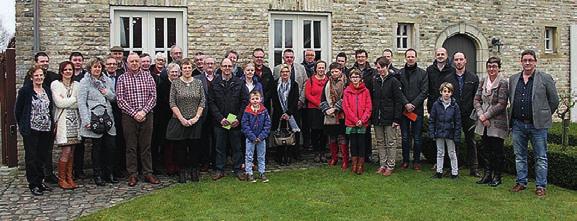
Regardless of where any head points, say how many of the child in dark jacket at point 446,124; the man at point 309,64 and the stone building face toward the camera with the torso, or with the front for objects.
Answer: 3

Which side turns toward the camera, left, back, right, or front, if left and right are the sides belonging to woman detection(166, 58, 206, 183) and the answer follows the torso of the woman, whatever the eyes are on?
front

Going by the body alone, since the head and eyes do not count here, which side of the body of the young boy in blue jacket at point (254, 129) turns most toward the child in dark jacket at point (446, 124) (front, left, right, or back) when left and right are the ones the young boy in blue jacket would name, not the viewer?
left

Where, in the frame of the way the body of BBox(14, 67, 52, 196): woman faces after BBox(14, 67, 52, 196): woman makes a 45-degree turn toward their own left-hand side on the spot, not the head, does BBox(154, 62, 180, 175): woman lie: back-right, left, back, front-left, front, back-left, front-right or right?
front

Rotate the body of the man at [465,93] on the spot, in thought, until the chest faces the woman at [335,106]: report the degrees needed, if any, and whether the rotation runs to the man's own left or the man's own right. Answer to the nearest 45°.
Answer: approximately 90° to the man's own right

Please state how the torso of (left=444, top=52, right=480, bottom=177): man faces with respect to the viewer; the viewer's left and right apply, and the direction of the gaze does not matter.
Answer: facing the viewer

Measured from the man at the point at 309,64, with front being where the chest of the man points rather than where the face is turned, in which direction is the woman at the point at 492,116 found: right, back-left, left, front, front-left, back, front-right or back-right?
front-left

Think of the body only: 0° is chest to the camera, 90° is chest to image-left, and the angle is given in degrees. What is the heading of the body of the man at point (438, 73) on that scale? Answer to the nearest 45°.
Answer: approximately 0°

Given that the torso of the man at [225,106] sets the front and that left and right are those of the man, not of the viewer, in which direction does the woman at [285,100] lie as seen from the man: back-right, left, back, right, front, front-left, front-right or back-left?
back-left

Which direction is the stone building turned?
toward the camera

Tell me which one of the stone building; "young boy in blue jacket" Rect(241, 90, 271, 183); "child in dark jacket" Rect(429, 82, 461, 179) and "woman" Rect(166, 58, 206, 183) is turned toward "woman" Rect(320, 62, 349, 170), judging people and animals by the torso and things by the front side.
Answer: the stone building

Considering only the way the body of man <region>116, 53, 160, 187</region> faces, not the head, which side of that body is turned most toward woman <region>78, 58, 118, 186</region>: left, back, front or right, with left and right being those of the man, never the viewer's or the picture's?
right

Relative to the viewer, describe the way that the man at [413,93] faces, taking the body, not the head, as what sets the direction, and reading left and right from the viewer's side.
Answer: facing the viewer
